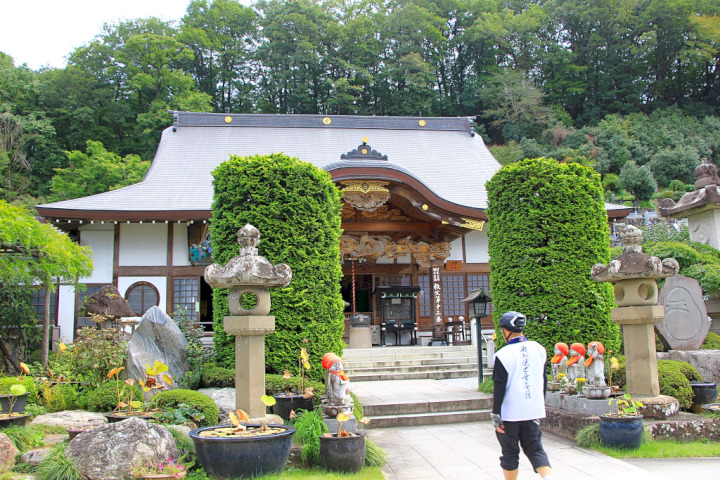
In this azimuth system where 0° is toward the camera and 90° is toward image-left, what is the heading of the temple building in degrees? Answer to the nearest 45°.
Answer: approximately 0°

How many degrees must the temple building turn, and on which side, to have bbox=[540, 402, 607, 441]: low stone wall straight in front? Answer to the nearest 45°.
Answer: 0° — it already faces it

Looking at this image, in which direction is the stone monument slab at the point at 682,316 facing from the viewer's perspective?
toward the camera

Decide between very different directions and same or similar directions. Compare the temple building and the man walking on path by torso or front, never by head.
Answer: very different directions

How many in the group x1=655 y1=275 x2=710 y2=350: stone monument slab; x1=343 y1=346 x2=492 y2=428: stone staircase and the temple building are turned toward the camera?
3

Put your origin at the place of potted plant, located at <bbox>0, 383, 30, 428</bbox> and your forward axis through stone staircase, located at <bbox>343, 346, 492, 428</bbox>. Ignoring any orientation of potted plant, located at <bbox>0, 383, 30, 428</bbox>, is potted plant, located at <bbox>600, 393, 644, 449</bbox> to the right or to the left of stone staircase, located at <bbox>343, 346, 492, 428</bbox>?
right

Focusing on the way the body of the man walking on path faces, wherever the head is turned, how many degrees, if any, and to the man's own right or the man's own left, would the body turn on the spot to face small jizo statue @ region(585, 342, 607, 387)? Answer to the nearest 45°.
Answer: approximately 45° to the man's own right

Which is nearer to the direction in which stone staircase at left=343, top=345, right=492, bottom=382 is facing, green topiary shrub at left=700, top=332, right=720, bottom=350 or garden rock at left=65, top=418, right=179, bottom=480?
the garden rock

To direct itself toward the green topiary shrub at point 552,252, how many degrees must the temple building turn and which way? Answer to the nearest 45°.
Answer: approximately 45° to its left

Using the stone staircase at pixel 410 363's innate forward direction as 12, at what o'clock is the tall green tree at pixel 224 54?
The tall green tree is roughly at 5 o'clock from the stone staircase.

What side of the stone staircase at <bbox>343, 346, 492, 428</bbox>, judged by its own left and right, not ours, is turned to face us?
front
